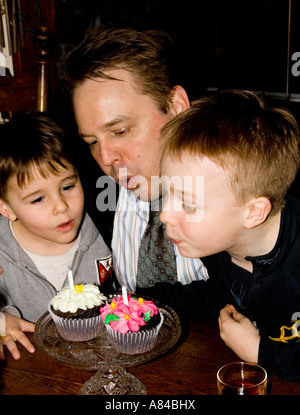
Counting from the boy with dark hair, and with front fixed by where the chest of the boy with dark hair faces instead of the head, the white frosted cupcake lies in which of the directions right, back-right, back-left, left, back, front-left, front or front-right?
front-right

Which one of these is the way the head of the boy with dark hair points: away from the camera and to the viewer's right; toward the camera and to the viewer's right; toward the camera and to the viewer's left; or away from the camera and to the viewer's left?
toward the camera and to the viewer's right

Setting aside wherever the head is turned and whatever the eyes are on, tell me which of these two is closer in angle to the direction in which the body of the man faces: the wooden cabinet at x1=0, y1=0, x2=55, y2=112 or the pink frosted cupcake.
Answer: the pink frosted cupcake

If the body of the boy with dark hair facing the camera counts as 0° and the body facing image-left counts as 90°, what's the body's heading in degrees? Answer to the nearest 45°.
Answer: approximately 315°

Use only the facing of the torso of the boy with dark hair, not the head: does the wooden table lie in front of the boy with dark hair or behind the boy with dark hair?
in front

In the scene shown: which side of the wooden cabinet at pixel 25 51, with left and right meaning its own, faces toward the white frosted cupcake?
front

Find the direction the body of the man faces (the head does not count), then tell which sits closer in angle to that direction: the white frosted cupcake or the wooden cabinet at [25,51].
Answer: the white frosted cupcake

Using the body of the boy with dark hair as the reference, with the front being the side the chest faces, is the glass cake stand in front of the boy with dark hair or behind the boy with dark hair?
in front

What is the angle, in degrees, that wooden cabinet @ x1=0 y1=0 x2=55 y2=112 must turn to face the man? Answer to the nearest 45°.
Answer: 0° — it already faces them

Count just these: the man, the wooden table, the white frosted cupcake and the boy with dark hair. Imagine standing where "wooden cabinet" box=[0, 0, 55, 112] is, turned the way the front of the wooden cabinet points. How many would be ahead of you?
4

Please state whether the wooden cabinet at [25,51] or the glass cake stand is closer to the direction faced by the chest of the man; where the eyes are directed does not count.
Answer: the glass cake stand
